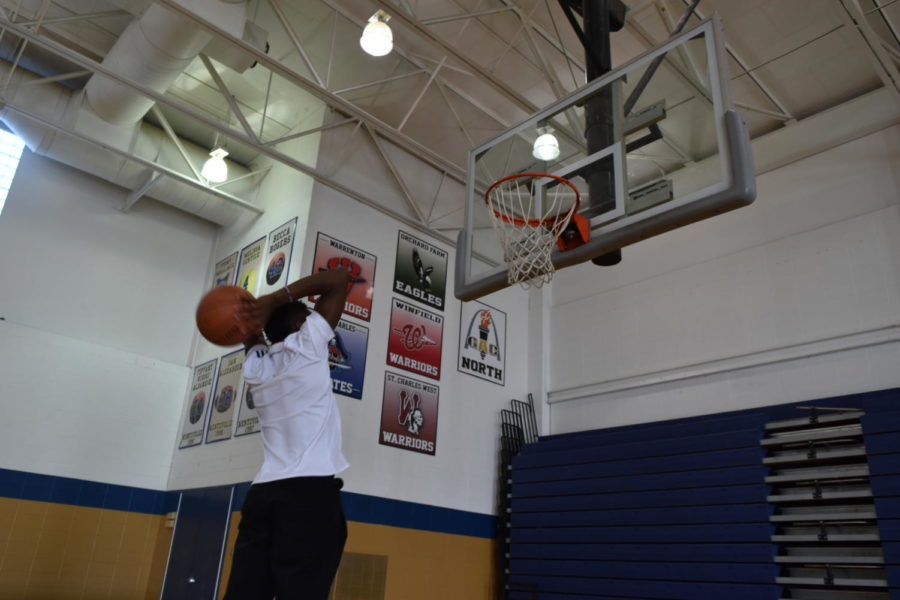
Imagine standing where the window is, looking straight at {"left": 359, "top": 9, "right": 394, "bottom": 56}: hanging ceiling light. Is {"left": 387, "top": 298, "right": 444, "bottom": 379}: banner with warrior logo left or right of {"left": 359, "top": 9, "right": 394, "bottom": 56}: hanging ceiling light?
left

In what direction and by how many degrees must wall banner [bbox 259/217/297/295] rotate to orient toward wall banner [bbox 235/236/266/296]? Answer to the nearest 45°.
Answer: approximately 90° to its right

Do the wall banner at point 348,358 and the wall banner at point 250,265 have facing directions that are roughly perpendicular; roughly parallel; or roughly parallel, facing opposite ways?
roughly perpendicular

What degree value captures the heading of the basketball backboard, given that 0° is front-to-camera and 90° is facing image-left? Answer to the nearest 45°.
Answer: approximately 45°

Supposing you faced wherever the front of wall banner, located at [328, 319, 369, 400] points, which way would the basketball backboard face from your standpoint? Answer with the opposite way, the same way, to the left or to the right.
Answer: to the right

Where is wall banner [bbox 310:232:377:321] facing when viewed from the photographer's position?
facing the viewer and to the right of the viewer
